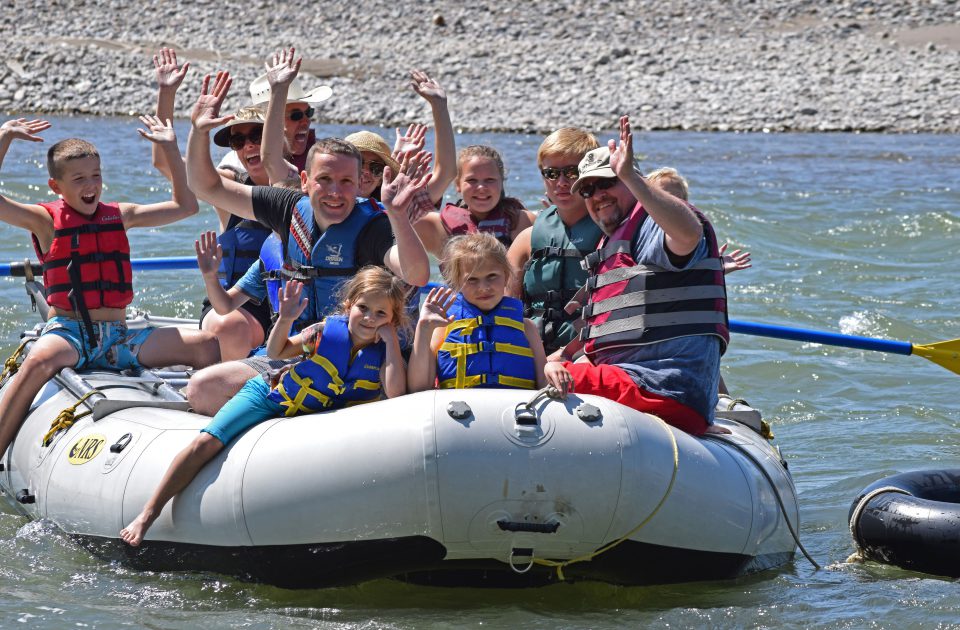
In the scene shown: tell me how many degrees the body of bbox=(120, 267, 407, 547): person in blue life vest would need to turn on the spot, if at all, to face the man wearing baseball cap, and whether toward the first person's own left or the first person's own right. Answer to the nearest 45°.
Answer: approximately 90° to the first person's own left

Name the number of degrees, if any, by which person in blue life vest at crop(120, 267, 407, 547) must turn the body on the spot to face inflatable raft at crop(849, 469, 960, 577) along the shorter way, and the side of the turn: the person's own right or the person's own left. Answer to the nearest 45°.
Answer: approximately 90° to the person's own left
